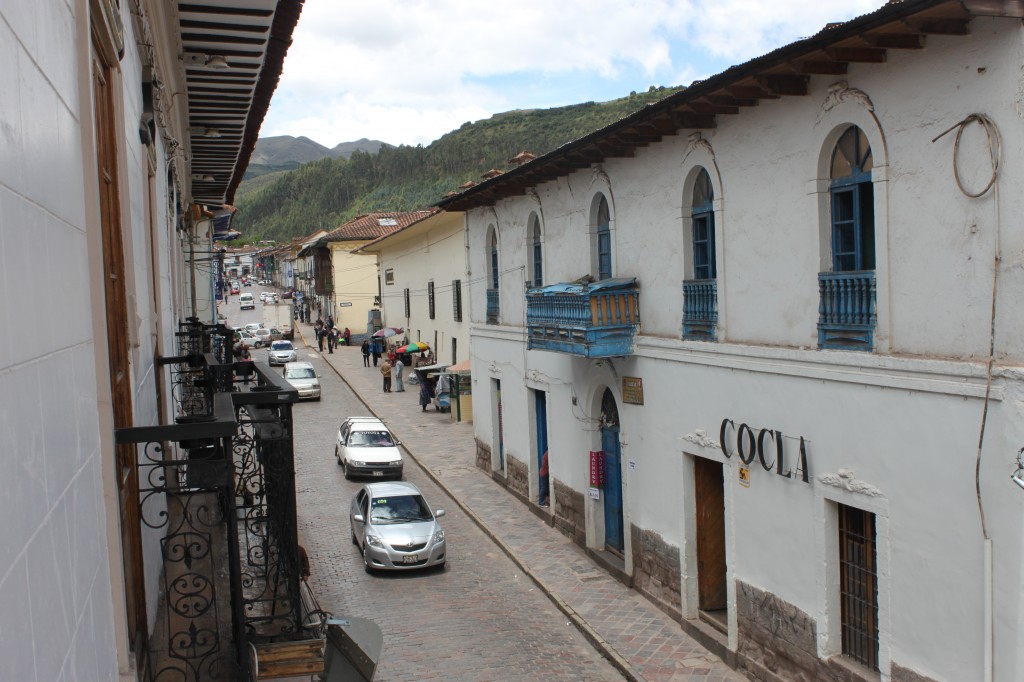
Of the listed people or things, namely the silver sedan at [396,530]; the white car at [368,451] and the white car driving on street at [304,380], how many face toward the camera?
3

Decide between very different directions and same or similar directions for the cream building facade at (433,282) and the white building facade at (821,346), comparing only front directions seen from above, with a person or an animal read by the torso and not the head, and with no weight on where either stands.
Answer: same or similar directions

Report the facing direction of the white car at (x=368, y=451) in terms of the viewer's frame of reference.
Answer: facing the viewer

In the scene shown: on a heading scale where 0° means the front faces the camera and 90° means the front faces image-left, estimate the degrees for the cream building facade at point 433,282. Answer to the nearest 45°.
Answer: approximately 45°

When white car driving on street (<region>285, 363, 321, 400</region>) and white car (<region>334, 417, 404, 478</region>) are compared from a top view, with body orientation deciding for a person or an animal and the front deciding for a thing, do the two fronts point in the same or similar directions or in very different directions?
same or similar directions

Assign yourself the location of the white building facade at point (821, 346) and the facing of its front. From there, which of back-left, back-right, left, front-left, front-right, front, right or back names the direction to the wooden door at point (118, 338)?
front

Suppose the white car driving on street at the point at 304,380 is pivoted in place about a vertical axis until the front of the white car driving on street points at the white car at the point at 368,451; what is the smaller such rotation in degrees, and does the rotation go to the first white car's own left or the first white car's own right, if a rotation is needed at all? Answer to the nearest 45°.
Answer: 0° — it already faces it

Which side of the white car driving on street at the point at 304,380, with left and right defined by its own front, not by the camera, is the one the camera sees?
front

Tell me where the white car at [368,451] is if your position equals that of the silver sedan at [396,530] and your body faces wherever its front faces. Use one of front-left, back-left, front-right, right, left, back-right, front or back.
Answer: back

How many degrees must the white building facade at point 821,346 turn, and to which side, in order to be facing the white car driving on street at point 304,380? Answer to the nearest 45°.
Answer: approximately 90° to its right

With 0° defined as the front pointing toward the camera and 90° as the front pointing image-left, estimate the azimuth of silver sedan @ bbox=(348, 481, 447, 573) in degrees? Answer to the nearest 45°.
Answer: approximately 0°

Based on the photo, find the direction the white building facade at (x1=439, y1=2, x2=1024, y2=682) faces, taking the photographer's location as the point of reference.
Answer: facing the viewer and to the left of the viewer

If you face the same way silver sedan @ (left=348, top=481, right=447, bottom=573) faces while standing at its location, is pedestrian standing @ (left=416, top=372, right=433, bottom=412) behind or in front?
behind

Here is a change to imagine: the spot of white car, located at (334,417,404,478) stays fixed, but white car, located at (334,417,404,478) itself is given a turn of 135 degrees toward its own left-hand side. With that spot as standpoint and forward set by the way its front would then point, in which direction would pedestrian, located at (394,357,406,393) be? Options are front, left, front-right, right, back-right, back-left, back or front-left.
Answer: front-left

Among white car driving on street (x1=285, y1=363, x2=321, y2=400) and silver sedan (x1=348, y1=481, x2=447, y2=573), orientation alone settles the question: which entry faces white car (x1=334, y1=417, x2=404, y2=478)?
the white car driving on street
